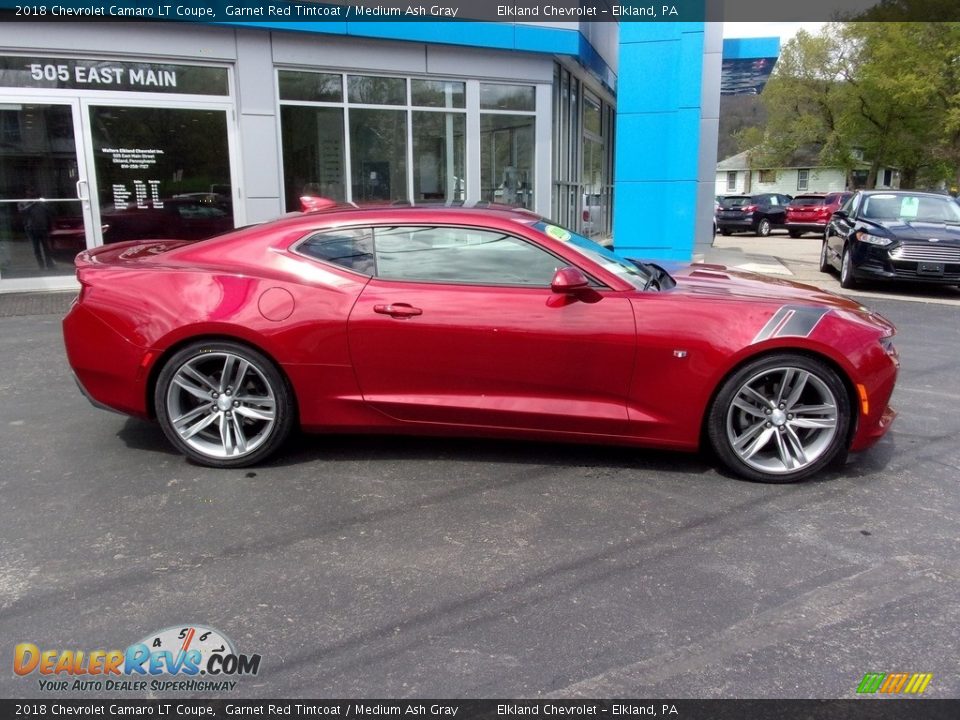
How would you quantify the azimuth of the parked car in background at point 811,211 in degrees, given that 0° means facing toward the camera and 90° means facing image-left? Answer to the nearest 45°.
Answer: approximately 225°

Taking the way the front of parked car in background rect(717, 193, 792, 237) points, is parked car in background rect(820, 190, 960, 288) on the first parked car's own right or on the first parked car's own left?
on the first parked car's own right

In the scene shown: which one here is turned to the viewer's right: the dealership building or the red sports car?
the red sports car

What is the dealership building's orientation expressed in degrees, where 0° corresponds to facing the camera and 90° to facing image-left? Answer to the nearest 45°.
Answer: approximately 0°

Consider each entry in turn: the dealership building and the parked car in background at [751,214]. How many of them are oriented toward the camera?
1

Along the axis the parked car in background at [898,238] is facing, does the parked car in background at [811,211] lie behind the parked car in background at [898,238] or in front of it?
behind

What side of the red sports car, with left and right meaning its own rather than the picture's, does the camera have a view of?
right

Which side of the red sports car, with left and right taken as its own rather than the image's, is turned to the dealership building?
left

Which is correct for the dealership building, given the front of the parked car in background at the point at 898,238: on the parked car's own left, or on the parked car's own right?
on the parked car's own right

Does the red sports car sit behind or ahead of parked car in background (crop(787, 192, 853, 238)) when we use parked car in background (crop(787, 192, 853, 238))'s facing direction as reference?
behind

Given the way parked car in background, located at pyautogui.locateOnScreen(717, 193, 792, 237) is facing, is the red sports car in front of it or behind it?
behind

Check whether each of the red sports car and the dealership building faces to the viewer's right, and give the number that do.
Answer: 1

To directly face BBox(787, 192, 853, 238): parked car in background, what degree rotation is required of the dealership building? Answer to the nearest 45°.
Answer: approximately 135° to its left

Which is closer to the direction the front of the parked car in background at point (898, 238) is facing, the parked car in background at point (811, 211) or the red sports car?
the red sports car
